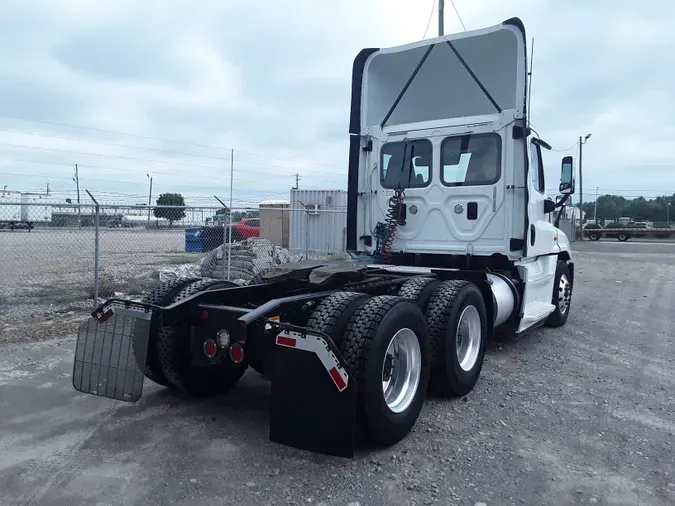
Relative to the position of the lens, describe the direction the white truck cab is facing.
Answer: facing away from the viewer and to the right of the viewer

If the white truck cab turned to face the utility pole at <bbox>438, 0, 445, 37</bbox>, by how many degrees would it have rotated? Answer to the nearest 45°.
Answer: approximately 45° to its left

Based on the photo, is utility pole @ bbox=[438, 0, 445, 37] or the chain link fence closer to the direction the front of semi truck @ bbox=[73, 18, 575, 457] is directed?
the utility pole

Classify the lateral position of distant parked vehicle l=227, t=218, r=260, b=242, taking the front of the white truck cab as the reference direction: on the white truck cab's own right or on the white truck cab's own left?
on the white truck cab's own left

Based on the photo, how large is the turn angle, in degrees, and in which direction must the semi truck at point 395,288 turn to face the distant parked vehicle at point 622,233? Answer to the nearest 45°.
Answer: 0° — it already faces it

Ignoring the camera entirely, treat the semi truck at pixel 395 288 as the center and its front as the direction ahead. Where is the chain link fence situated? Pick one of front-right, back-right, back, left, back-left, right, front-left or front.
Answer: left

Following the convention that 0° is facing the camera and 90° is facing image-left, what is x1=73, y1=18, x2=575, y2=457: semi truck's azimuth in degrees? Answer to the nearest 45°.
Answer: approximately 225°

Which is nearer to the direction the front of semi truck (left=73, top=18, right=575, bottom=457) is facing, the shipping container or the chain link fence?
the shipping container
